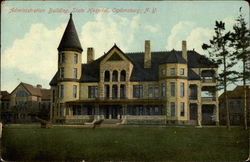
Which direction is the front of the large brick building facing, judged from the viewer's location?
facing the viewer

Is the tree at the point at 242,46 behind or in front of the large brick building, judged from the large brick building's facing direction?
in front
